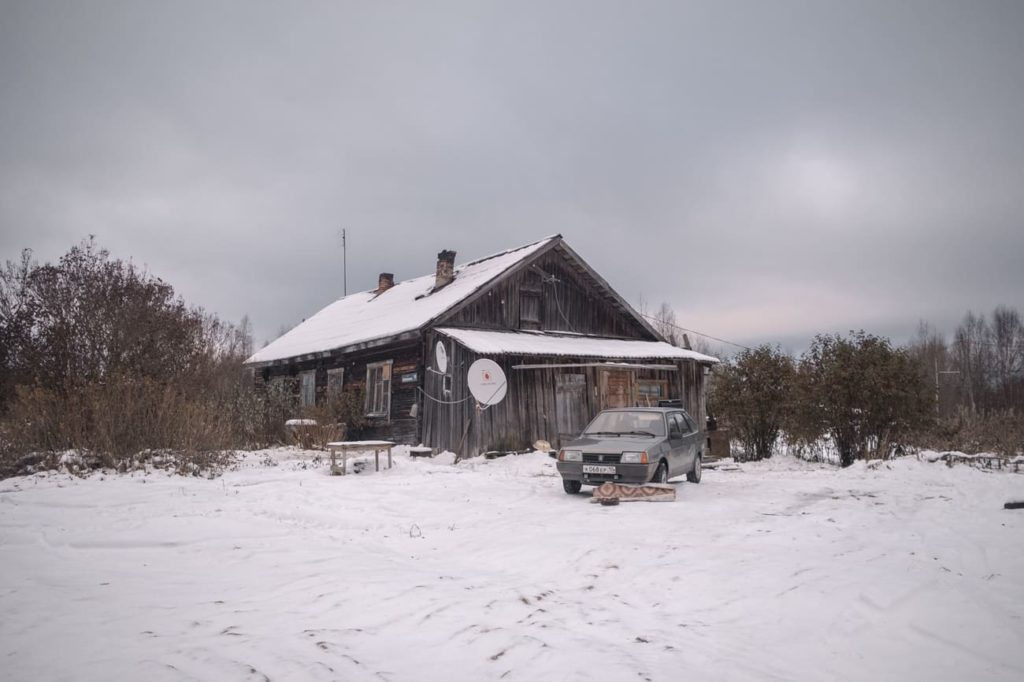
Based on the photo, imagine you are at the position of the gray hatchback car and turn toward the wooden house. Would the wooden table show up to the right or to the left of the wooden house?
left

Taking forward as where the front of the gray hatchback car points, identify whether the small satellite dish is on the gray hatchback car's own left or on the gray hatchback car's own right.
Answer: on the gray hatchback car's own right

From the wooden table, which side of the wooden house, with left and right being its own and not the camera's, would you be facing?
front

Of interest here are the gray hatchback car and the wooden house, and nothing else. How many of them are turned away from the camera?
0

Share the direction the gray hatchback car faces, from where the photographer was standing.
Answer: facing the viewer and to the left of the viewer

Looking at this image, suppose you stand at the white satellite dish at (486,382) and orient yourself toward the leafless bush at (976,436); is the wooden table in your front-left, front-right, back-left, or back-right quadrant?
back-right

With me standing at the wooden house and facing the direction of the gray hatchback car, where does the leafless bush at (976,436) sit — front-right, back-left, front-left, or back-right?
front-left

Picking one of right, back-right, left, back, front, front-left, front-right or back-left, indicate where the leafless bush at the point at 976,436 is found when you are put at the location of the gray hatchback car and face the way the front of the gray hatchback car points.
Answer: back

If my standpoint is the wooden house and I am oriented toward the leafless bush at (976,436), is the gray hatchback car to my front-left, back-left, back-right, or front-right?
front-right

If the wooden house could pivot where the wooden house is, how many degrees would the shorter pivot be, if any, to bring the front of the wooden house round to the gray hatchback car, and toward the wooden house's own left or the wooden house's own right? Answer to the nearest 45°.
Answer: approximately 45° to the wooden house's own right
